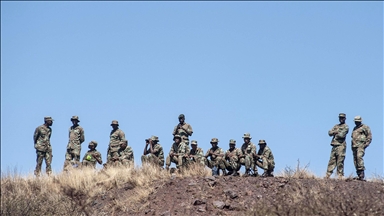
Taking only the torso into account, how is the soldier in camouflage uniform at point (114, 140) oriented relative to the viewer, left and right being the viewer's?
facing the viewer and to the left of the viewer

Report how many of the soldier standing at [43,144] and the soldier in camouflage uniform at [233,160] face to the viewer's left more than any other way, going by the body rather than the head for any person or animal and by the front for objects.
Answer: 0

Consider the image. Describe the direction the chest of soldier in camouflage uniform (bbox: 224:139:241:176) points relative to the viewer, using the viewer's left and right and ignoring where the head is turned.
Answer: facing the viewer

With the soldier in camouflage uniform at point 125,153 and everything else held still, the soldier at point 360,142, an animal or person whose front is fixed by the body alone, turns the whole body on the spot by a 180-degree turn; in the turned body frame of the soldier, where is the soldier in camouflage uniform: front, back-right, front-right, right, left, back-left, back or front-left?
back-left

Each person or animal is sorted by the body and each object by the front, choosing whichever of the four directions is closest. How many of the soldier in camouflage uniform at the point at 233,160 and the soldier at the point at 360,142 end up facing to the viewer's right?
0

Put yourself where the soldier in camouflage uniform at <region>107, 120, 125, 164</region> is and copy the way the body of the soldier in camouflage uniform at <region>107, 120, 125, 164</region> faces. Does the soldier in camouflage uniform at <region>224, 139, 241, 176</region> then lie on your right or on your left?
on your left

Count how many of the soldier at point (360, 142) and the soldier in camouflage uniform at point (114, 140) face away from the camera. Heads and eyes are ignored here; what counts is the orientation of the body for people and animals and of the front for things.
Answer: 0

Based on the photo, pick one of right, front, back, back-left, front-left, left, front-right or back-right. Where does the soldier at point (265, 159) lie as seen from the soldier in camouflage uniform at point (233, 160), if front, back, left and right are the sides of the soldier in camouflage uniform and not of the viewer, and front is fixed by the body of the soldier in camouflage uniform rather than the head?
left

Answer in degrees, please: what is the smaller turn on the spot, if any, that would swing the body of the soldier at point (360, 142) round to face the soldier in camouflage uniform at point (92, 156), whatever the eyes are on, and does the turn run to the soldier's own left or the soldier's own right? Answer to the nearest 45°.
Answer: approximately 45° to the soldier's own right

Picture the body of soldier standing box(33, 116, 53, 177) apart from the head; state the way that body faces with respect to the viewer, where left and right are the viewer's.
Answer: facing the viewer and to the right of the viewer

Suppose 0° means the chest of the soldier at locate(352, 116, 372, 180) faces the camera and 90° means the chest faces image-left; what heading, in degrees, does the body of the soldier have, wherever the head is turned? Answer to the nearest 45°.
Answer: approximately 45°

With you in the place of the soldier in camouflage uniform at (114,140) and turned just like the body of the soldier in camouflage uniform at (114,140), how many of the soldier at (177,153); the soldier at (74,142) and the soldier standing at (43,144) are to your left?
1

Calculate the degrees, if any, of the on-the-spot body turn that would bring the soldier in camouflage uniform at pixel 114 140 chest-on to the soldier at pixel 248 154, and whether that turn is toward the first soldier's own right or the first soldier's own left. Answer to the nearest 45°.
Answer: approximately 90° to the first soldier's own left
